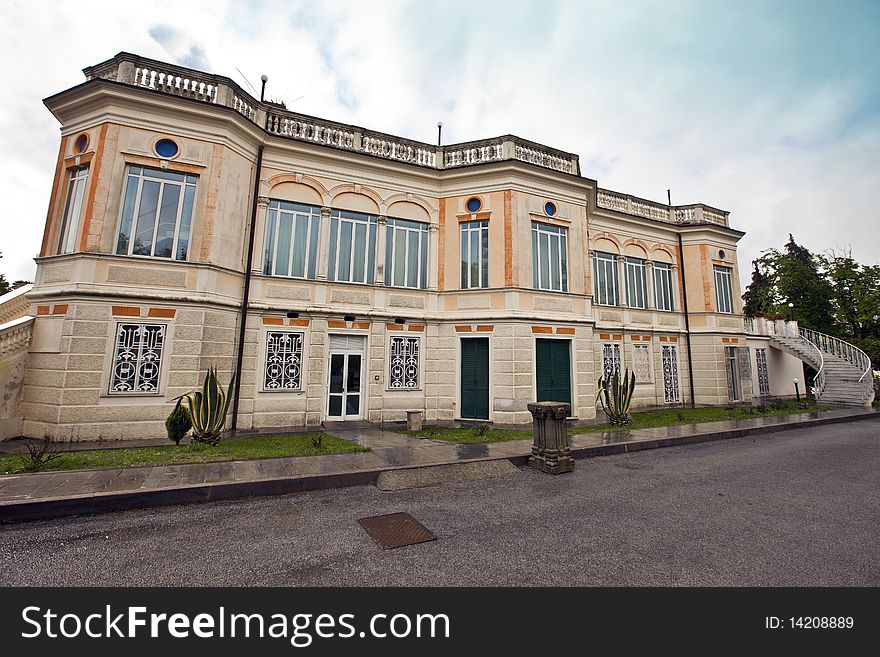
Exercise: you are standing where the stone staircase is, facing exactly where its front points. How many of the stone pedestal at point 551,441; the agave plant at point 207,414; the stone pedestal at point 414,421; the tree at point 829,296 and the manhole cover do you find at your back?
1

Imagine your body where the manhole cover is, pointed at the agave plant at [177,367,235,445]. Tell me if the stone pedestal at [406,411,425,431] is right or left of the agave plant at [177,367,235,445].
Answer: right

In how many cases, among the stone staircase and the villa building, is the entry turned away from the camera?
0

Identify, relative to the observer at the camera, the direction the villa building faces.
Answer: facing the viewer and to the right of the viewer

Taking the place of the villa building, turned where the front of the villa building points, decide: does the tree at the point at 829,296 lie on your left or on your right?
on your left

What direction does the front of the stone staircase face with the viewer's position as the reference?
facing the viewer

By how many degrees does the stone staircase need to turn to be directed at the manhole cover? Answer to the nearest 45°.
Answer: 0° — it already faces it

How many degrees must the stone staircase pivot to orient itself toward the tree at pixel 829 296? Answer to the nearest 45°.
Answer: approximately 180°

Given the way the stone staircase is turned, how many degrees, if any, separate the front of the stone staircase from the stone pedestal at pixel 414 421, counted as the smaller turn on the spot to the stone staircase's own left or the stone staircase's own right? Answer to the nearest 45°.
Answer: approximately 45° to the stone staircase's own right

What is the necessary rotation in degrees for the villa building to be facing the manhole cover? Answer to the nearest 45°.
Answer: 0° — it already faces it

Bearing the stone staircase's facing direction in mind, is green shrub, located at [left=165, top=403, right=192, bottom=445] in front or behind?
in front
